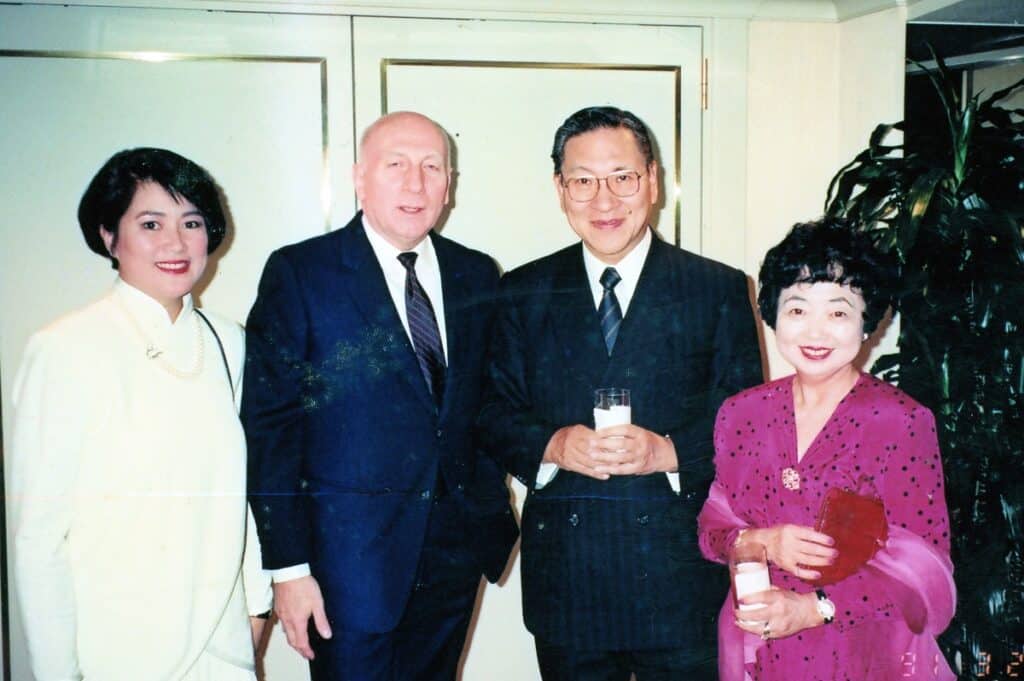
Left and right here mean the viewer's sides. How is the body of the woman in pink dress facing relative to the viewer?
facing the viewer and to the left of the viewer

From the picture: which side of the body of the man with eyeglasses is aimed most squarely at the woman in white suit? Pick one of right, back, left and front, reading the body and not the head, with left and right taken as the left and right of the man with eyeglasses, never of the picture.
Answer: right

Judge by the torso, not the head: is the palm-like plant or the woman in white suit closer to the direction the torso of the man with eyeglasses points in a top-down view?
the woman in white suit

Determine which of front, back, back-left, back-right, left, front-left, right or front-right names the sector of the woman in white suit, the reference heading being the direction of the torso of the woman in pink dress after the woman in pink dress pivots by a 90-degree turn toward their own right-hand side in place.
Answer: front-left

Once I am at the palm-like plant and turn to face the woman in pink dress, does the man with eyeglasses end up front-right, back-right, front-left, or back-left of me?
front-right

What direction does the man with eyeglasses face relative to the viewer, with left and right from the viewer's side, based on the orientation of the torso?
facing the viewer

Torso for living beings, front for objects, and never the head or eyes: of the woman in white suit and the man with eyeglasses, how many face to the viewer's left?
0

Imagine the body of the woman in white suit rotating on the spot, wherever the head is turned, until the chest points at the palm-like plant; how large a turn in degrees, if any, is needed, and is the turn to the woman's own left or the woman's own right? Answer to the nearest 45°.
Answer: approximately 45° to the woman's own left

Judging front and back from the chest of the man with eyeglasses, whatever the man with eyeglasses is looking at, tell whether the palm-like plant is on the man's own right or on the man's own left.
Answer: on the man's own left

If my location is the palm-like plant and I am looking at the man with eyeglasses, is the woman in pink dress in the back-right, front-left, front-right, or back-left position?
front-left
